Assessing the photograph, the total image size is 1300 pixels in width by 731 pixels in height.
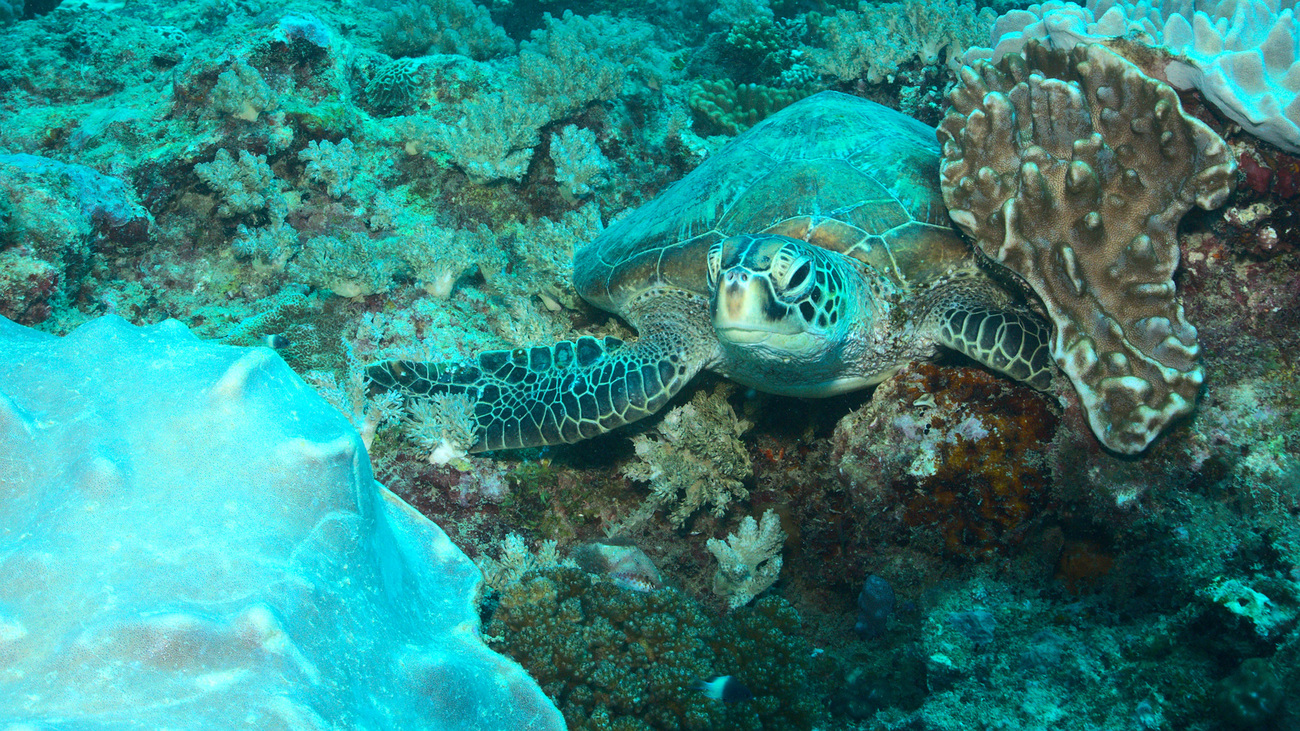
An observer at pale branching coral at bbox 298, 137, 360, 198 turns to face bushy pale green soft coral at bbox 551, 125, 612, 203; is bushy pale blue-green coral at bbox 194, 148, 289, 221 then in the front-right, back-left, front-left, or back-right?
back-right

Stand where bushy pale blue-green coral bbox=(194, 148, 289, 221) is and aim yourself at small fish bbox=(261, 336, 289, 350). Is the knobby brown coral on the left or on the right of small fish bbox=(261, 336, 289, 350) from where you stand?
left

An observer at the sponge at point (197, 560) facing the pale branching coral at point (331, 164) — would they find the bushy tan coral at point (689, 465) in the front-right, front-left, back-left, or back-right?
front-right

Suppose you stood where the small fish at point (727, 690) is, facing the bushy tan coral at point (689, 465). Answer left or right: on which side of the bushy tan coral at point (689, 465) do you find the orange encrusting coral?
right

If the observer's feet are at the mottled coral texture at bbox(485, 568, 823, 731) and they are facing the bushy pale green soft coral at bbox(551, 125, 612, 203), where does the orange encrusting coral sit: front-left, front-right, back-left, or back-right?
front-right
